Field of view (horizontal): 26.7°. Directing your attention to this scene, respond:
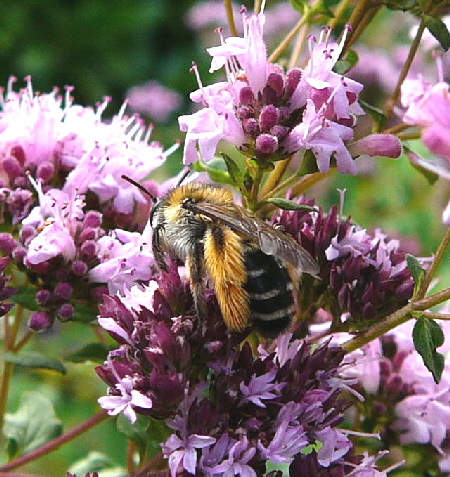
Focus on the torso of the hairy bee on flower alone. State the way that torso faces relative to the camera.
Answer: to the viewer's left
